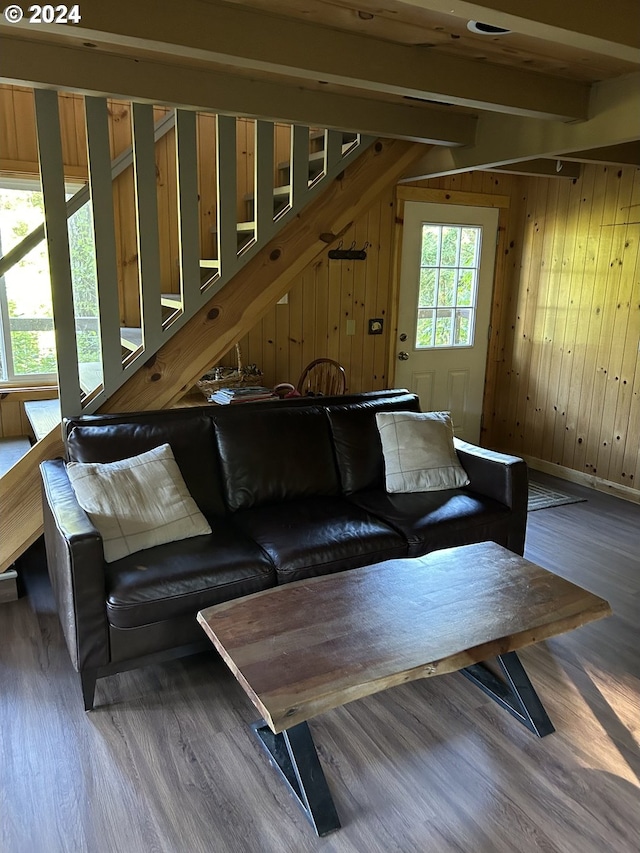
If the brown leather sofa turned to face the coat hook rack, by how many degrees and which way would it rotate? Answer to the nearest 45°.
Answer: approximately 135° to its left

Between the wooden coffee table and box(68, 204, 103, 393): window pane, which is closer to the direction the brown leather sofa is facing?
the wooden coffee table

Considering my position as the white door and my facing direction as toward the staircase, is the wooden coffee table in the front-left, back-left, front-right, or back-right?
front-left

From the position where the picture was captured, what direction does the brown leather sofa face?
facing the viewer and to the right of the viewer

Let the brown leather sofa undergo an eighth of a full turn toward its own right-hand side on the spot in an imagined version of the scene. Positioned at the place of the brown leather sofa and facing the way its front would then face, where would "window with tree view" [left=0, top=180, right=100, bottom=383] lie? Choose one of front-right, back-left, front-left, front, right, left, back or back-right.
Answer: back-right

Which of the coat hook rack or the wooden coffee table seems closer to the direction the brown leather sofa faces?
the wooden coffee table

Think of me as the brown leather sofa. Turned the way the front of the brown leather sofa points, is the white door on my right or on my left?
on my left

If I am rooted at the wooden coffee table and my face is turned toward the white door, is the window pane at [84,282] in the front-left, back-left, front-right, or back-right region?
front-left

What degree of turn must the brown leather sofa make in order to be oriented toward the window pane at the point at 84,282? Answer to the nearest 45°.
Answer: approximately 180°
